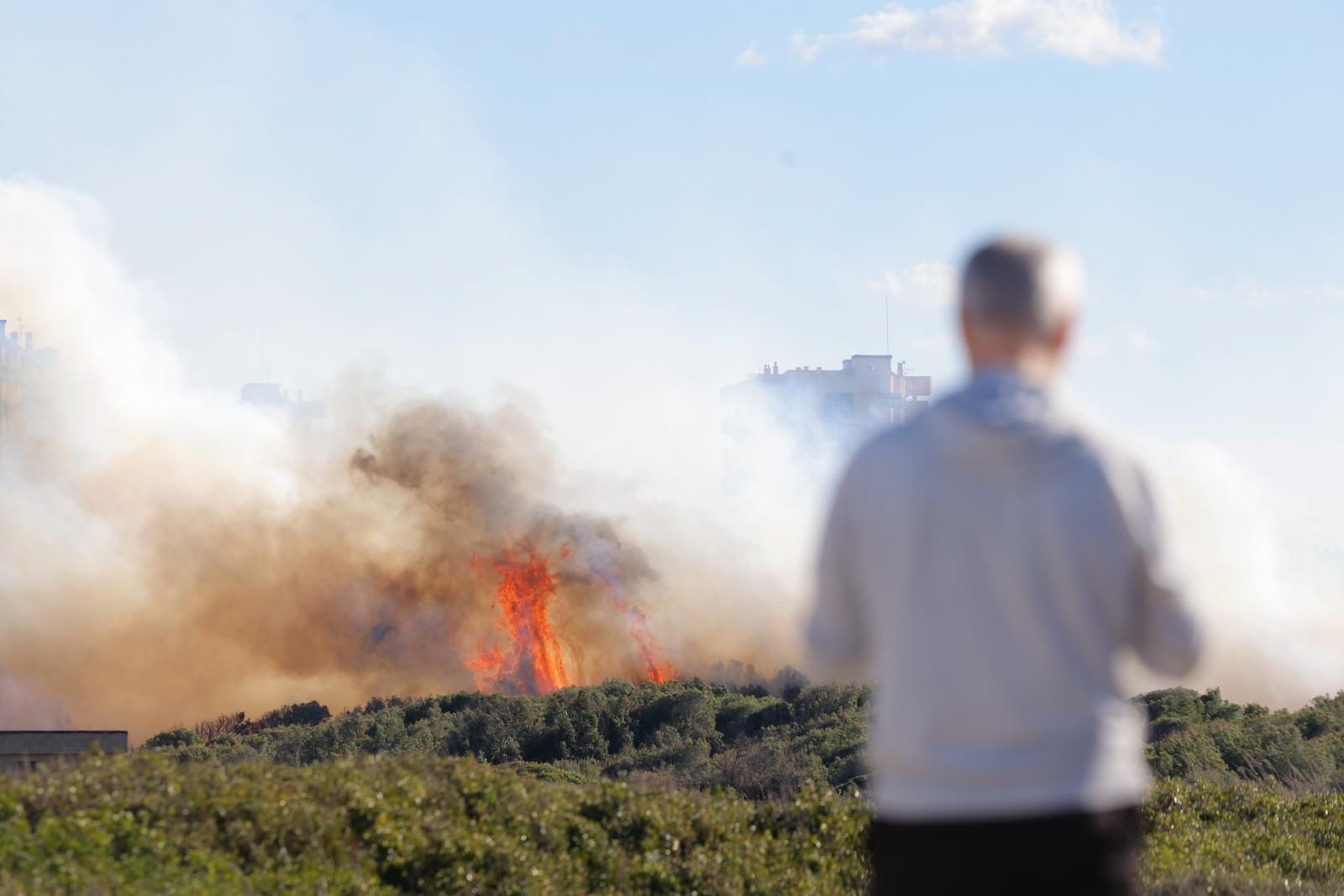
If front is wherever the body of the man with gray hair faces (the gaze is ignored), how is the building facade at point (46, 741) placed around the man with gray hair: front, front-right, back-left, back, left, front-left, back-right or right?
front-left

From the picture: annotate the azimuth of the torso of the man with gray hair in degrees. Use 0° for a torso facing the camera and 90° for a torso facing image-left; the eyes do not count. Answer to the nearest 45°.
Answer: approximately 180°

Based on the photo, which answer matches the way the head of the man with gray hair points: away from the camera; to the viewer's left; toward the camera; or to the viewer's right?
away from the camera
